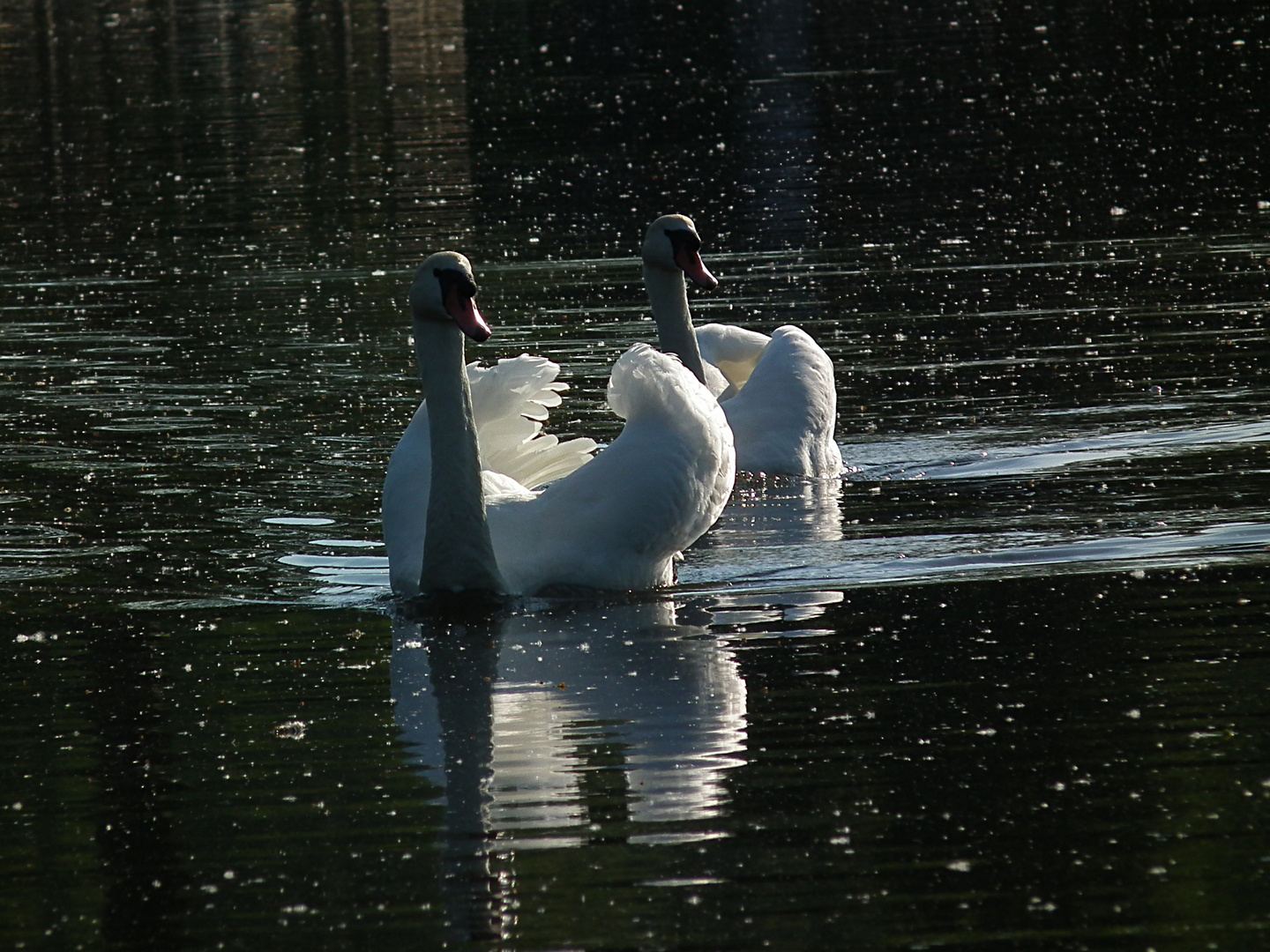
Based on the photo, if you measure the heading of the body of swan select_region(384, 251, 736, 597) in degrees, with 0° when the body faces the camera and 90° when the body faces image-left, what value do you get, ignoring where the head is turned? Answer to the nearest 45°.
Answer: approximately 45°

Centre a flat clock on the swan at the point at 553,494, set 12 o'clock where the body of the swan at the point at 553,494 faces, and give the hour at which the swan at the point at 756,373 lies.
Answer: the swan at the point at 756,373 is roughly at 5 o'clock from the swan at the point at 553,494.

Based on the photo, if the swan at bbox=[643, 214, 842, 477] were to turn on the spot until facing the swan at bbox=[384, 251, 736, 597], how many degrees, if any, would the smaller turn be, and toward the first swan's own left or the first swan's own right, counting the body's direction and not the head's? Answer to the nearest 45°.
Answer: approximately 45° to the first swan's own left

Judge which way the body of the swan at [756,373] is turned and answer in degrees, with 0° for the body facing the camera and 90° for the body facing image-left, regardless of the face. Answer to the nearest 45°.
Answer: approximately 45°
